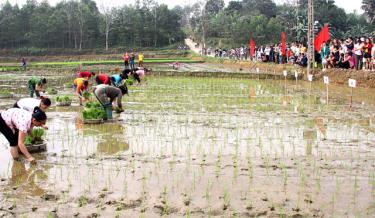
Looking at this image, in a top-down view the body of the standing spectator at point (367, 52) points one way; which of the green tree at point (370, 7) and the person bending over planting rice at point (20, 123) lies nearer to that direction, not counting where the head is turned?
the person bending over planting rice

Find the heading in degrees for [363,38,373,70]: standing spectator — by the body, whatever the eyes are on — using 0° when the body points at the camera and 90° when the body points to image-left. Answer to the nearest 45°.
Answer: approximately 45°

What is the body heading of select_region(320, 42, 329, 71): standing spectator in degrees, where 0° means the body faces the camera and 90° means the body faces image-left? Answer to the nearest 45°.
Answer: approximately 45°

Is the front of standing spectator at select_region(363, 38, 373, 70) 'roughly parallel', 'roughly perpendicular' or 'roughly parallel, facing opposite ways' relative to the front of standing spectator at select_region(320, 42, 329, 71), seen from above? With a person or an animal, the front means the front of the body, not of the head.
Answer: roughly parallel

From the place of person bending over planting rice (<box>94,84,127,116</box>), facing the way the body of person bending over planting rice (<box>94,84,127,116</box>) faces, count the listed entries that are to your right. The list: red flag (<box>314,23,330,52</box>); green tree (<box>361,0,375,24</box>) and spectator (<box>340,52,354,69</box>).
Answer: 0

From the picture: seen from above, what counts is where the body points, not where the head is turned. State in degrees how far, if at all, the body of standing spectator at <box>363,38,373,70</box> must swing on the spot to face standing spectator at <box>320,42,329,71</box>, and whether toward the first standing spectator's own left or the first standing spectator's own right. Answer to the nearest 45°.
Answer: approximately 90° to the first standing spectator's own right

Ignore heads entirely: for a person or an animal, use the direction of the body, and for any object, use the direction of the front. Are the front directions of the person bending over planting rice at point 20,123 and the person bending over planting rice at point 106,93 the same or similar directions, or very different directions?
same or similar directions

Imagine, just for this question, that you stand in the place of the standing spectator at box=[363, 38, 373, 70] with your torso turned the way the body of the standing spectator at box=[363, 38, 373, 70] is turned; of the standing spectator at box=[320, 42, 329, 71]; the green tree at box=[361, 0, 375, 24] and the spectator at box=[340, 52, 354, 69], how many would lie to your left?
0
